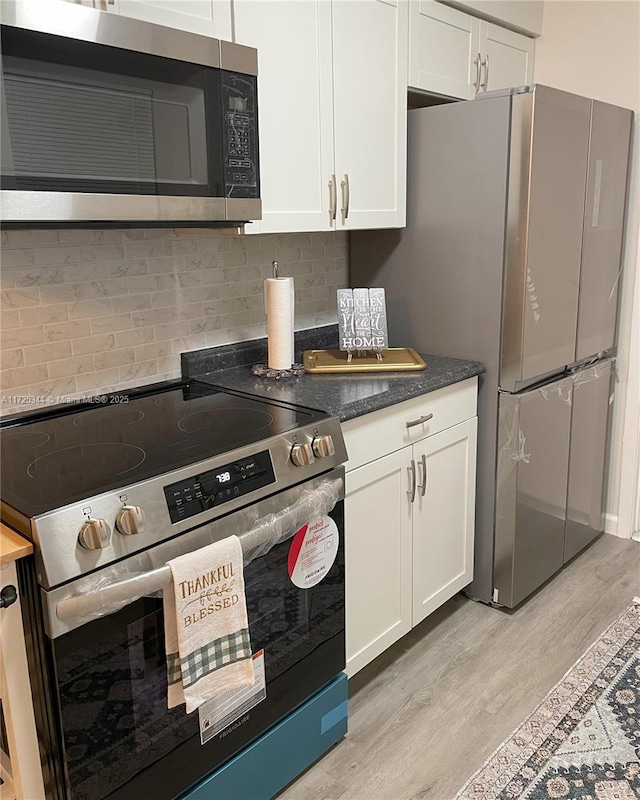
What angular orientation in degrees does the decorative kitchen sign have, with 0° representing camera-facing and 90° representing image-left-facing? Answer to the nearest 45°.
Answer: approximately 0°

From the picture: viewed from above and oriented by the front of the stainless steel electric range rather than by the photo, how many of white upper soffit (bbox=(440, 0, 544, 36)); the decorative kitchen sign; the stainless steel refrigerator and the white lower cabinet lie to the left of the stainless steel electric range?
4

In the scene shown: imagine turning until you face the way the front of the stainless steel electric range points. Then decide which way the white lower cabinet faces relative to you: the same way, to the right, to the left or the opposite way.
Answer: the same way

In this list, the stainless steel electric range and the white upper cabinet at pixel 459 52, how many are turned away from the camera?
0

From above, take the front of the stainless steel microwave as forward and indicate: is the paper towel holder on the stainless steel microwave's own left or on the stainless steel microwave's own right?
on the stainless steel microwave's own left

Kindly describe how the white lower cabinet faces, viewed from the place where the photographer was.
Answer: facing the viewer and to the right of the viewer

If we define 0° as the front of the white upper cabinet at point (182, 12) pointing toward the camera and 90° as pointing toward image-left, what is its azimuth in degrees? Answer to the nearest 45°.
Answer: approximately 315°

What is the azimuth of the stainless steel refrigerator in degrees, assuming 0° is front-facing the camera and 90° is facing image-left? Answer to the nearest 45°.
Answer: approximately 315°

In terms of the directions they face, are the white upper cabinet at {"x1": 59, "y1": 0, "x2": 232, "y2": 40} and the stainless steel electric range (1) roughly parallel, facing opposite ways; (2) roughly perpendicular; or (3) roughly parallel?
roughly parallel

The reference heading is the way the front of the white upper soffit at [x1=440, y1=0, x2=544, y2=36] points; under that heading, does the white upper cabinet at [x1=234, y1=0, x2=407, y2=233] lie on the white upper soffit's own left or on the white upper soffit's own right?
on the white upper soffit's own right

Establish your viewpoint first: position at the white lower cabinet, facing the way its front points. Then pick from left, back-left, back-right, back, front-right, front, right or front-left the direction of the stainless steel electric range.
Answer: right
